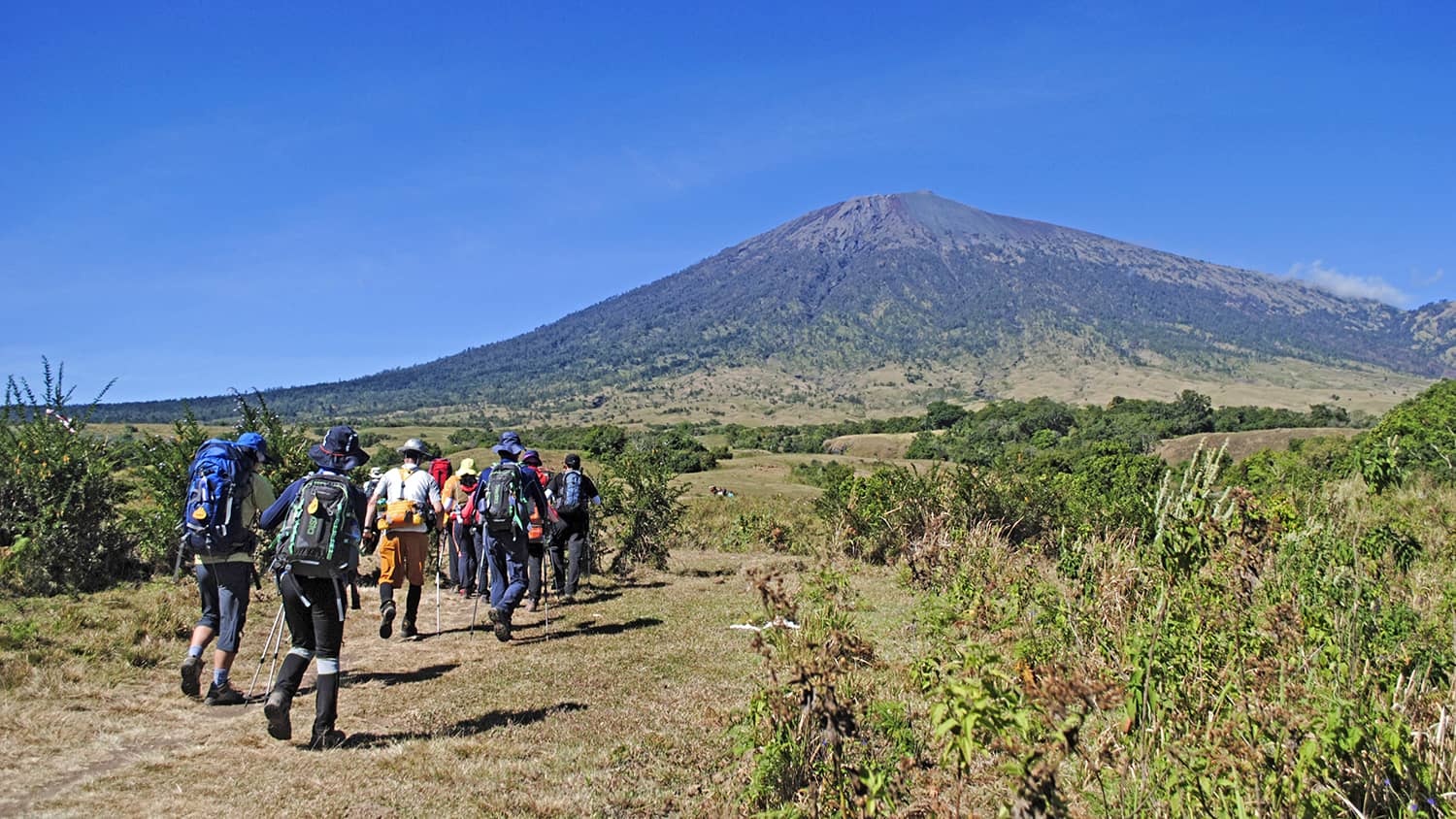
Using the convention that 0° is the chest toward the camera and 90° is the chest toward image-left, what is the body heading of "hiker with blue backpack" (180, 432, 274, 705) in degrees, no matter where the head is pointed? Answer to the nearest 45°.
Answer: approximately 225°

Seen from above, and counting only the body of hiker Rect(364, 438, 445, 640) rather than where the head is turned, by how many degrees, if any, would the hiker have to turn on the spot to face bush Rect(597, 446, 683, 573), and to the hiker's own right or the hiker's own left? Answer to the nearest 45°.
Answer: approximately 45° to the hiker's own right

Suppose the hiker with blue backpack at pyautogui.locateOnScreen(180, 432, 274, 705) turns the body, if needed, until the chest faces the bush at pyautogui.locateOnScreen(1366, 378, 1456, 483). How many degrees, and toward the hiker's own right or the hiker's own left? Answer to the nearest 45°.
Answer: approximately 45° to the hiker's own right

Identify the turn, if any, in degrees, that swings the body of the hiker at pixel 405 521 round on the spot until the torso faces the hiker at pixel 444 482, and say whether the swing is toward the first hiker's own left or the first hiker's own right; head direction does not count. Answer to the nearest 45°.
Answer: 0° — they already face them

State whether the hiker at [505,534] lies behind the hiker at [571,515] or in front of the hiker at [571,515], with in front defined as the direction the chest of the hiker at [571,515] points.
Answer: behind

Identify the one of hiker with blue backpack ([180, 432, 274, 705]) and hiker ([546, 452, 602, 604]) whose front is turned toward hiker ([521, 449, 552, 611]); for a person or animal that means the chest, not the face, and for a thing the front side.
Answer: the hiker with blue backpack

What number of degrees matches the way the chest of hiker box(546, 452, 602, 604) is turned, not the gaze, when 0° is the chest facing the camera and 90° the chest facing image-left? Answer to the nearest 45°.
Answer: approximately 180°

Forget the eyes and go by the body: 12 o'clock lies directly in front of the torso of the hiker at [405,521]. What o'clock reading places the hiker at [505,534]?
the hiker at [505,534] is roughly at 3 o'clock from the hiker at [405,521].

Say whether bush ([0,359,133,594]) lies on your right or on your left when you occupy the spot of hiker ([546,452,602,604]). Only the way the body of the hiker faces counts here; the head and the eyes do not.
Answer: on your left

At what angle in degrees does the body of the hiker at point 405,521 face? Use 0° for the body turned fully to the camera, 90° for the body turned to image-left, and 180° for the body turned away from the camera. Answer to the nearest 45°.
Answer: approximately 180°

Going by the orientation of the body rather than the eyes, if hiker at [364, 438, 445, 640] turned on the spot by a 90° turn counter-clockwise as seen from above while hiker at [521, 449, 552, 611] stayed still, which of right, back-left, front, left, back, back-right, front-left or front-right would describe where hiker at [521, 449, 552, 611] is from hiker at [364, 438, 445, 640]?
back-right

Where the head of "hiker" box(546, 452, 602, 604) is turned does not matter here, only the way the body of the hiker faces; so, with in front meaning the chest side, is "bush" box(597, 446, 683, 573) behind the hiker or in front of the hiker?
in front

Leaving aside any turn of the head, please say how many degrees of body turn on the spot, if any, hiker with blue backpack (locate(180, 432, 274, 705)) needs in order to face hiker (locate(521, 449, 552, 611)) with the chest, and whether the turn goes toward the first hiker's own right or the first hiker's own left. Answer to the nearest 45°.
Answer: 0° — they already face them

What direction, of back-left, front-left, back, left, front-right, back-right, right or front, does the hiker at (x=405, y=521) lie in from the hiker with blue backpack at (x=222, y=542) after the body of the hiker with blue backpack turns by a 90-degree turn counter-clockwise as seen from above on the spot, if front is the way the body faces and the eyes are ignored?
right

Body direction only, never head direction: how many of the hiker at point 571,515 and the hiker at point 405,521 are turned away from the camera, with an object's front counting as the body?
2

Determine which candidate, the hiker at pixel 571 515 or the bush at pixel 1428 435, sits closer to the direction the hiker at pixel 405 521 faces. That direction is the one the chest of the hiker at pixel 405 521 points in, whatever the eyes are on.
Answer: the hiker
